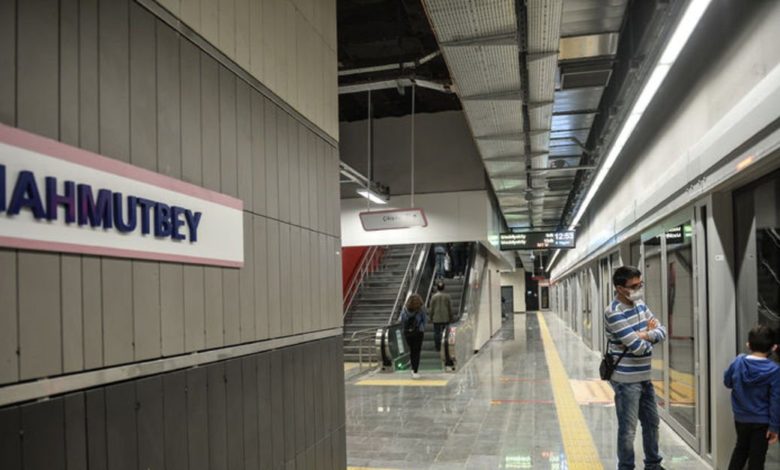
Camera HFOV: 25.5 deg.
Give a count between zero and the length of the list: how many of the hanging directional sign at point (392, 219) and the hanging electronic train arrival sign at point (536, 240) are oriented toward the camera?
2

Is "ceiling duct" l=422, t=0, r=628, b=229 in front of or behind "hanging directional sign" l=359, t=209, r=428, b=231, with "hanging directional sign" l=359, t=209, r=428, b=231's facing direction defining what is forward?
in front

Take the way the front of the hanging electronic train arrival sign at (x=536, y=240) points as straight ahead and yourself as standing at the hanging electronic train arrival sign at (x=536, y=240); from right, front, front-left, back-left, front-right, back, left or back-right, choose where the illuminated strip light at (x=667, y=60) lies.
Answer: front

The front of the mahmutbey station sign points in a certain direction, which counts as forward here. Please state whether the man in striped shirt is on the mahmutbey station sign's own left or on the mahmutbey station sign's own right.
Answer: on the mahmutbey station sign's own left

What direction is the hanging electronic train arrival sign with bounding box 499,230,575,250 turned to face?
toward the camera

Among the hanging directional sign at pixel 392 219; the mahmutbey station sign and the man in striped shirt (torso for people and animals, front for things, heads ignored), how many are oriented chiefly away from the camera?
0
